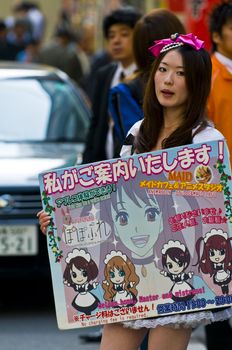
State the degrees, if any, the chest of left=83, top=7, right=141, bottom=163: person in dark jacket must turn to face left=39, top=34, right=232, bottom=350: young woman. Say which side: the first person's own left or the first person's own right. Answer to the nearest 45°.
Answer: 0° — they already face them

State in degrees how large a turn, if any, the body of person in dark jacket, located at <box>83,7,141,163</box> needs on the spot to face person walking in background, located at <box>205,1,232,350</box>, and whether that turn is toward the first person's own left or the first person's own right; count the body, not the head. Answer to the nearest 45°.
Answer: approximately 45° to the first person's own left

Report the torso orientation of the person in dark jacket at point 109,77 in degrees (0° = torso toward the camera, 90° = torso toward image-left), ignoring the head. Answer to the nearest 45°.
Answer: approximately 0°

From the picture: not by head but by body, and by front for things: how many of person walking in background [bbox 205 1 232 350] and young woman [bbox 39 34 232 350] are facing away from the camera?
0

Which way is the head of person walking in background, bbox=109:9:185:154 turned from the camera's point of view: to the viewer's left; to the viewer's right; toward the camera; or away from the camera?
away from the camera
